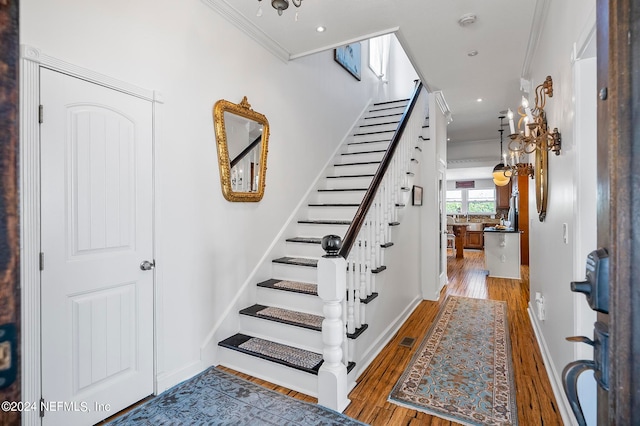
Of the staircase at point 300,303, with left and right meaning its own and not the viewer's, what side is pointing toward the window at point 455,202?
back

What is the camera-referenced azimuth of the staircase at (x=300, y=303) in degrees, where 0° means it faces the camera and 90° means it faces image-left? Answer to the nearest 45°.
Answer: approximately 45°

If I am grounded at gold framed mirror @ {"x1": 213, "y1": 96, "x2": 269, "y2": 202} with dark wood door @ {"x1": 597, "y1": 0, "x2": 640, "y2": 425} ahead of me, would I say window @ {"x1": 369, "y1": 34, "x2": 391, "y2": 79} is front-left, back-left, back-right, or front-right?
back-left

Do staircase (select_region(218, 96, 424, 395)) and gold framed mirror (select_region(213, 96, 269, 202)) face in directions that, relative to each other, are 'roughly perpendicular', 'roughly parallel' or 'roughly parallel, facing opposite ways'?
roughly perpendicular

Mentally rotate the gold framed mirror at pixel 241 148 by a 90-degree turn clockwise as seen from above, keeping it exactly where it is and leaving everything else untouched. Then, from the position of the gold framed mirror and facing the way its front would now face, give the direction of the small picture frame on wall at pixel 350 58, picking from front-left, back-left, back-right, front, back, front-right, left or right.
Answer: back

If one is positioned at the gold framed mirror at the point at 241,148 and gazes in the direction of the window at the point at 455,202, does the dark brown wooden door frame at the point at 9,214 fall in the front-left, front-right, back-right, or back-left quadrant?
back-right

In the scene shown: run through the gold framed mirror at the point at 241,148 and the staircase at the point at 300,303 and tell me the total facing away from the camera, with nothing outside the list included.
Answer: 0

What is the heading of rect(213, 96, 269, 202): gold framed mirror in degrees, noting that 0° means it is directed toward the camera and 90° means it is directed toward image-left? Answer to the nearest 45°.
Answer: approximately 315°

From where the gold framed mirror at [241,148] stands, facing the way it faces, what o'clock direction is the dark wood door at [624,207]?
The dark wood door is roughly at 1 o'clock from the gold framed mirror.

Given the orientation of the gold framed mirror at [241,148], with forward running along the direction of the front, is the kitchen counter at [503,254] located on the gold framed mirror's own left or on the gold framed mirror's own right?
on the gold framed mirror's own left

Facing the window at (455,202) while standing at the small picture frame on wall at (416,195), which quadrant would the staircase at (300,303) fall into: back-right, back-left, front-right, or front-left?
back-left

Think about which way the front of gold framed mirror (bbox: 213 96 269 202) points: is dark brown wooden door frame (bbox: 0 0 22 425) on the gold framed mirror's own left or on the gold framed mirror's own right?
on the gold framed mirror's own right

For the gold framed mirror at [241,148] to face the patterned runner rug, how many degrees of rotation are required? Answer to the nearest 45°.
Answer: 0° — it already faces it

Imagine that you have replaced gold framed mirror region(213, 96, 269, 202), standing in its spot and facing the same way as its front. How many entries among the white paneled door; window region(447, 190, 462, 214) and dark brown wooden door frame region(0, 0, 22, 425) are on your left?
1
